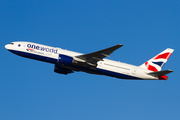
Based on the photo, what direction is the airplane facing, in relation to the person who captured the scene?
facing to the left of the viewer
